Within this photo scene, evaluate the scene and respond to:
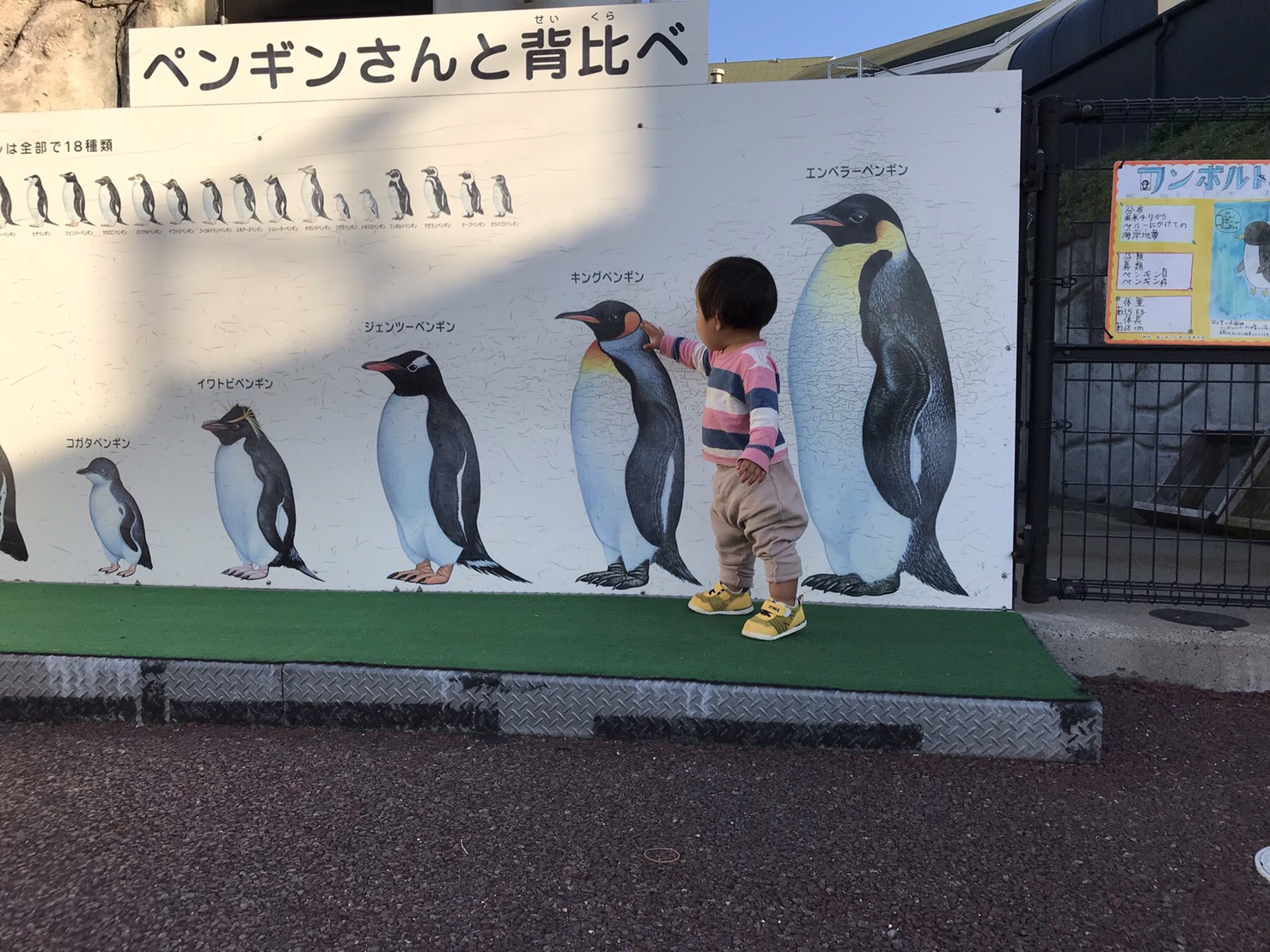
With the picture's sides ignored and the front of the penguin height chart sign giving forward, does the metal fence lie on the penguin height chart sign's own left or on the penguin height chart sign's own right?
on the penguin height chart sign's own left

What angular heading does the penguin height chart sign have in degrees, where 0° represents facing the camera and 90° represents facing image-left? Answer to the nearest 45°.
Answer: approximately 0°
